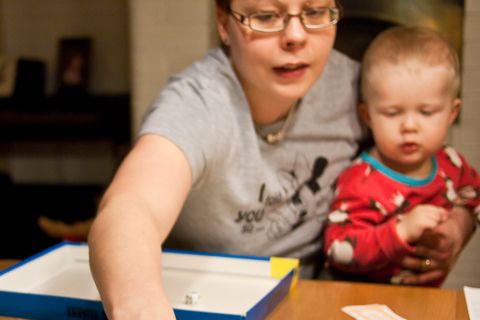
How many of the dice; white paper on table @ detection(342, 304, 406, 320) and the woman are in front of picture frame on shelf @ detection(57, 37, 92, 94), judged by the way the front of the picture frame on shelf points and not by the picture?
3

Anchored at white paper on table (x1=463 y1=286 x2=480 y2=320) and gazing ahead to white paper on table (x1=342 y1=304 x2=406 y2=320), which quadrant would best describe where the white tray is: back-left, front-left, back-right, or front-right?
front-right

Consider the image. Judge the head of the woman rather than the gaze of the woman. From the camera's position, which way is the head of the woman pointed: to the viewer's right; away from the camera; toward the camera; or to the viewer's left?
toward the camera

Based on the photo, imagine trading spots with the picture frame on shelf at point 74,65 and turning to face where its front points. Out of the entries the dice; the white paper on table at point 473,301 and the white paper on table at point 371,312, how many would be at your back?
0

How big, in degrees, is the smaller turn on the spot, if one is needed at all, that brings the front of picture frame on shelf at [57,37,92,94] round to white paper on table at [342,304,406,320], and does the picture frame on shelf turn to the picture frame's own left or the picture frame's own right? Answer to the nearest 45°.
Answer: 0° — it already faces it

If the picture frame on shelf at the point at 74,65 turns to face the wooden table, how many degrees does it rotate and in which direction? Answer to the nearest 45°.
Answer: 0° — it already faces it

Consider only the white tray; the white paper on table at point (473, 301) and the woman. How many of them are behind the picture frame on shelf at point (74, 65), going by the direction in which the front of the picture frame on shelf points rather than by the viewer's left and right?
0

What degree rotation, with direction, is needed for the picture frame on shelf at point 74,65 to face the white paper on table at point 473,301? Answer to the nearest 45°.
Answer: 0° — it already faces it

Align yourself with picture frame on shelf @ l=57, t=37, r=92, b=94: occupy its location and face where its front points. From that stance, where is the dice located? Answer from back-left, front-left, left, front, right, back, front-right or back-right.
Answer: front

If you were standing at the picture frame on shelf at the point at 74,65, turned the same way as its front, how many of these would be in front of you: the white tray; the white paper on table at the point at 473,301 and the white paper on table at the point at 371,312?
3

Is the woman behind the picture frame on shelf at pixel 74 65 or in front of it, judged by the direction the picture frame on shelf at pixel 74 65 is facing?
in front

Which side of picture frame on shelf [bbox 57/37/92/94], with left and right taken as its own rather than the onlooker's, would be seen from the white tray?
front

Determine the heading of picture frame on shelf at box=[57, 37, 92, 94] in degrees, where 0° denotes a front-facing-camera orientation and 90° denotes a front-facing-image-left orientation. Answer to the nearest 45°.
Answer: approximately 0°
